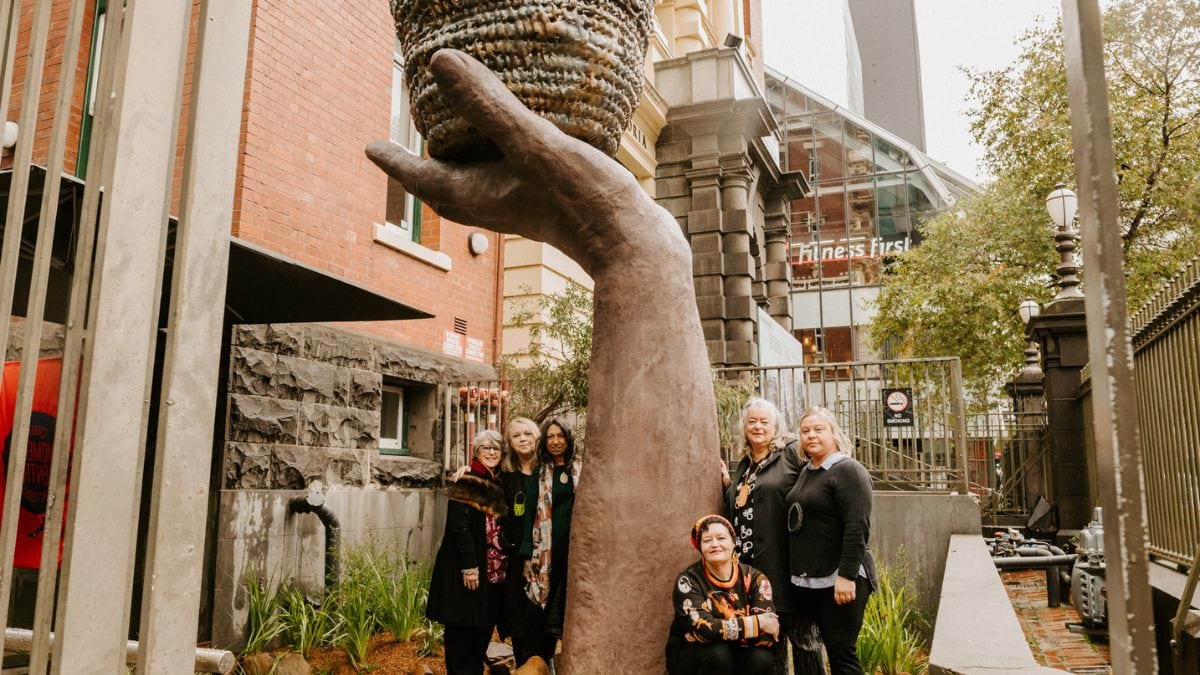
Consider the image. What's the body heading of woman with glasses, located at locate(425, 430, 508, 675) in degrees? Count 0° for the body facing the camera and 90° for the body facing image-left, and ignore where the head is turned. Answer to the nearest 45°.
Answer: approximately 315°

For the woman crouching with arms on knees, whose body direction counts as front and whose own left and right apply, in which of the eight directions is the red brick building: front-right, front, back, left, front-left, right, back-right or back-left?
back-right

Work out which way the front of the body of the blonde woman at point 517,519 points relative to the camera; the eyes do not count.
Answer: toward the camera

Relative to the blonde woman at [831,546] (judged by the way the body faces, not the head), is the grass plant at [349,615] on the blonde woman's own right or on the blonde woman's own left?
on the blonde woman's own right

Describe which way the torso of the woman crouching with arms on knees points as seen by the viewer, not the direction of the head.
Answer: toward the camera

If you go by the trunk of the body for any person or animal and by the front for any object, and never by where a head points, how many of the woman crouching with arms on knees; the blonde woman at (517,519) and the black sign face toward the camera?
3

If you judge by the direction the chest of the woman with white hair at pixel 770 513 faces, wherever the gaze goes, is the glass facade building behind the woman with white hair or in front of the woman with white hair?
behind

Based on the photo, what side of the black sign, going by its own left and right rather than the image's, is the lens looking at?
front

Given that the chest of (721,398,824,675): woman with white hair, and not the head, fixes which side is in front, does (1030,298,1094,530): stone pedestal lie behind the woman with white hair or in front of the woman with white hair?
behind

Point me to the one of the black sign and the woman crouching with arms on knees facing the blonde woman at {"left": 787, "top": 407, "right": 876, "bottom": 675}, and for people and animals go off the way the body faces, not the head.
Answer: the black sign

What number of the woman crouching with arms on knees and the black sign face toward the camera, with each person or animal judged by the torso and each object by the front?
2
